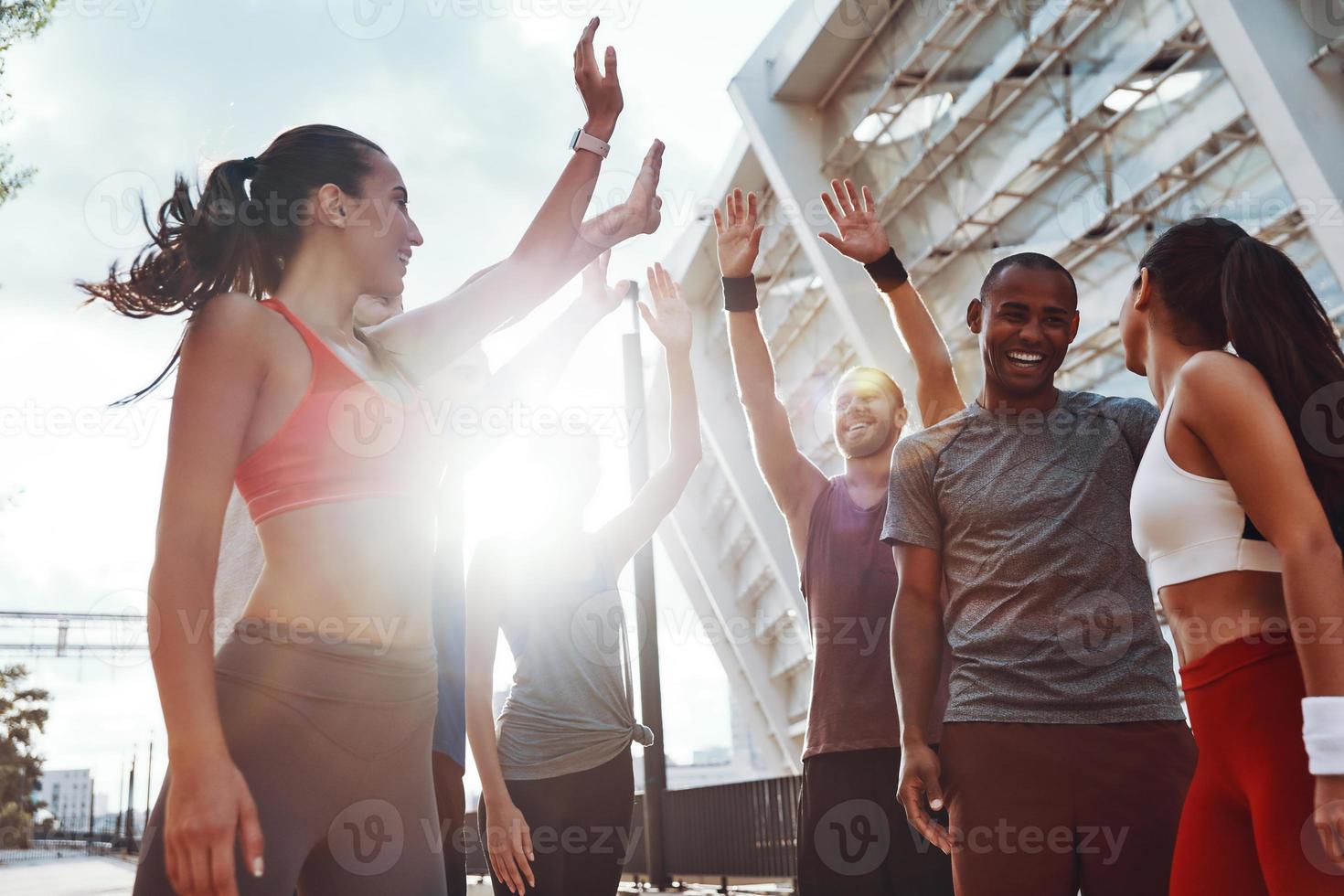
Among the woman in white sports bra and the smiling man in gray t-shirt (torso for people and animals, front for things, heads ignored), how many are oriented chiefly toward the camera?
1

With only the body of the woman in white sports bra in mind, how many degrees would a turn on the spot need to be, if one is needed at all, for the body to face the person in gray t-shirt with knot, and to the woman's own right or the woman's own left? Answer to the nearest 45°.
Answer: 0° — they already face them

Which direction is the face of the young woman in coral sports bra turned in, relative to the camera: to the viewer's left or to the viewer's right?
to the viewer's right

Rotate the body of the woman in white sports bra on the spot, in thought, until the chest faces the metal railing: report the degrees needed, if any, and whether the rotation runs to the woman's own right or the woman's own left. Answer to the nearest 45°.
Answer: approximately 45° to the woman's own right

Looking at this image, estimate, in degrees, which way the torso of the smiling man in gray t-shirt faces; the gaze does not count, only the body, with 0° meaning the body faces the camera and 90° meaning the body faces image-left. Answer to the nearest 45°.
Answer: approximately 0°

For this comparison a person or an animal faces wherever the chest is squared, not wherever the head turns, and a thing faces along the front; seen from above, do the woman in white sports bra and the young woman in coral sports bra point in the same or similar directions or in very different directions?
very different directions

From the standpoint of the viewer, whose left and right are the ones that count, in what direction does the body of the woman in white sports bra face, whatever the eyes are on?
facing to the left of the viewer

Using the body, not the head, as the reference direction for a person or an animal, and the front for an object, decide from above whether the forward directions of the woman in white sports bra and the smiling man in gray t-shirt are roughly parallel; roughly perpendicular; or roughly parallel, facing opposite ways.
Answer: roughly perpendicular

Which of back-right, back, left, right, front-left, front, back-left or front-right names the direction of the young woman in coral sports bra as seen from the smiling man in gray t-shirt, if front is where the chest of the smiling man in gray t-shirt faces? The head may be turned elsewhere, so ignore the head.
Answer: front-right

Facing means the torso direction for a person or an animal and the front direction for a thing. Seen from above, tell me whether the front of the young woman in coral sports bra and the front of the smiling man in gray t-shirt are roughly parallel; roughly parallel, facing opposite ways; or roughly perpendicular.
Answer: roughly perpendicular

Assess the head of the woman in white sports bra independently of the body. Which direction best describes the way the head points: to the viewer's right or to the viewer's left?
to the viewer's left
